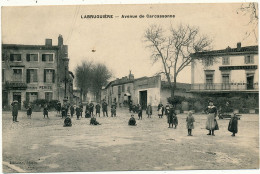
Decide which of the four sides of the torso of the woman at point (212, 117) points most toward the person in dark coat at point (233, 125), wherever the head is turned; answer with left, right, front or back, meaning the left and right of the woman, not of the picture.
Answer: left

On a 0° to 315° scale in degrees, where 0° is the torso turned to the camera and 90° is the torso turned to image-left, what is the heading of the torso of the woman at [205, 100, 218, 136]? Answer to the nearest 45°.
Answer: approximately 0°
